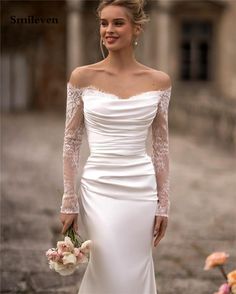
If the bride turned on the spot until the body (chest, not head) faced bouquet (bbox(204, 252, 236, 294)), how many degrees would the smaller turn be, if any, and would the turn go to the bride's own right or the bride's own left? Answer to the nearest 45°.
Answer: approximately 45° to the bride's own left

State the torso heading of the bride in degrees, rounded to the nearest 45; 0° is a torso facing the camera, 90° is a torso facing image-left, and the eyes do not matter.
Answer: approximately 0°
